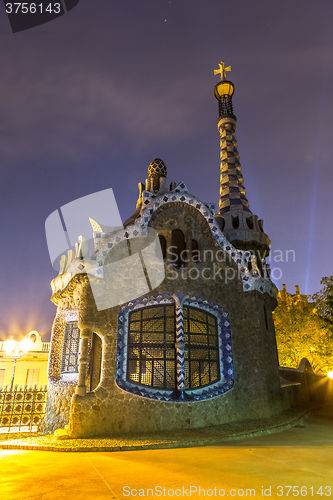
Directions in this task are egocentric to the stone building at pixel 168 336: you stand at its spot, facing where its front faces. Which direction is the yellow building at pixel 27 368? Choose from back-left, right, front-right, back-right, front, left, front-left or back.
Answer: back-right

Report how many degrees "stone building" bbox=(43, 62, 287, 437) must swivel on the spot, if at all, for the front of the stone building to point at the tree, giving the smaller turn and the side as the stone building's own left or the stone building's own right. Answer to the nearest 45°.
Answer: approximately 135° to the stone building's own left

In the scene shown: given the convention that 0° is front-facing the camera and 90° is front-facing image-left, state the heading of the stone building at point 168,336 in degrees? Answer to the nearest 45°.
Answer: approximately 0°

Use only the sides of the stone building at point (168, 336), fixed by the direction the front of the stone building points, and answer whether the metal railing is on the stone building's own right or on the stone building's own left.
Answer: on the stone building's own right
